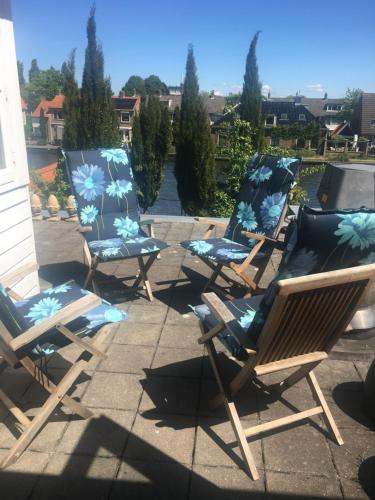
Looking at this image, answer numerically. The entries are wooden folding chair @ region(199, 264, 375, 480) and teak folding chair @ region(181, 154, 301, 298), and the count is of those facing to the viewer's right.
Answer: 0

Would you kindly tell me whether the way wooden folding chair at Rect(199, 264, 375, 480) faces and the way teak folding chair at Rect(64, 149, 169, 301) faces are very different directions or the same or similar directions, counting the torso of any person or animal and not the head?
very different directions

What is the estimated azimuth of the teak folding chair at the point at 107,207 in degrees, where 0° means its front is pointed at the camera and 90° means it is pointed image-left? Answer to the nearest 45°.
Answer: approximately 315°

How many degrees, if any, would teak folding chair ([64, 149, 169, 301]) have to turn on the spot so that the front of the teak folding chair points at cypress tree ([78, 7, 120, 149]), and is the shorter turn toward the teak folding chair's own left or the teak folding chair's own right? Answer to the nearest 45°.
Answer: approximately 135° to the teak folding chair's own left

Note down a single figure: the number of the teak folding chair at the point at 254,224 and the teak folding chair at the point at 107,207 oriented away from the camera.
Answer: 0

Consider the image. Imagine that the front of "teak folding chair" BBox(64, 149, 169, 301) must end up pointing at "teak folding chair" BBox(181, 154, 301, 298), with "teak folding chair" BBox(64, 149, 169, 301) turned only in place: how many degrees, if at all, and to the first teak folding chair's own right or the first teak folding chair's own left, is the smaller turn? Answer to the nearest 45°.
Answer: approximately 45° to the first teak folding chair's own left

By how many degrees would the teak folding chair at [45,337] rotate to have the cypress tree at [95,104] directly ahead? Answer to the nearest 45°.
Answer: approximately 45° to its left

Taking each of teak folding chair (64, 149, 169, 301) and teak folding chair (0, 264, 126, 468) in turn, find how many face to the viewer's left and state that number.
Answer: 0

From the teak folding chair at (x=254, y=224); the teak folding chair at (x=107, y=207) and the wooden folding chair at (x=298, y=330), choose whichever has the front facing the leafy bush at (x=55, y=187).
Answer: the wooden folding chair

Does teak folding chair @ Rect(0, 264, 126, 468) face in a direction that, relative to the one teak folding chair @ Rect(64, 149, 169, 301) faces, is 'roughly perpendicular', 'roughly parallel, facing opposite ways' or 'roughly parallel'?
roughly perpendicular

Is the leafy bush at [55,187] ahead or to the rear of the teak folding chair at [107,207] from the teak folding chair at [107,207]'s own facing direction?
to the rear
